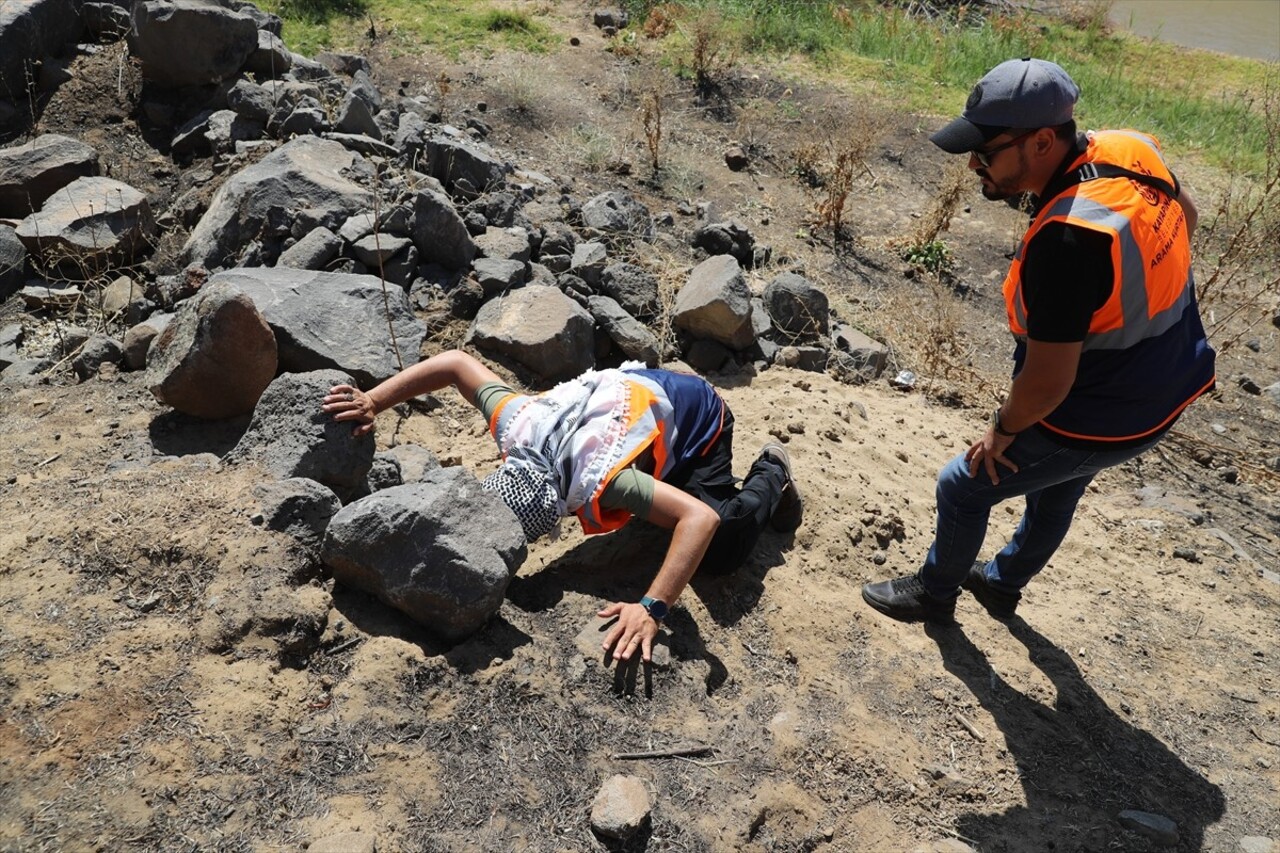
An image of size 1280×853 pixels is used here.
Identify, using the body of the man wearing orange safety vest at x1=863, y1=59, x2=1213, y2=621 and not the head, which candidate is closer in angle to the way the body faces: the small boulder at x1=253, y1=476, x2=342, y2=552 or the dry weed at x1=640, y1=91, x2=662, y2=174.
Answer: the small boulder

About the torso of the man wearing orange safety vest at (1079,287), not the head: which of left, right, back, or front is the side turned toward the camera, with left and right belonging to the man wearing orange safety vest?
left

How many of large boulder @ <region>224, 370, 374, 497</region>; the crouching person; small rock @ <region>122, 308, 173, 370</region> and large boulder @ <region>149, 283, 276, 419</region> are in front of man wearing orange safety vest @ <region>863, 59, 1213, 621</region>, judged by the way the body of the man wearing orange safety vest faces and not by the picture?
4

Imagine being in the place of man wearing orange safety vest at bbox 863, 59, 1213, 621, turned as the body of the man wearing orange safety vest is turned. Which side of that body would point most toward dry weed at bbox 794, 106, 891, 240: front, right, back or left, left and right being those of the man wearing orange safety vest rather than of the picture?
right

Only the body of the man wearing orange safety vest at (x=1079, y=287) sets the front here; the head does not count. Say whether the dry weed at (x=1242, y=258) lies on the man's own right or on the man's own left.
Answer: on the man's own right

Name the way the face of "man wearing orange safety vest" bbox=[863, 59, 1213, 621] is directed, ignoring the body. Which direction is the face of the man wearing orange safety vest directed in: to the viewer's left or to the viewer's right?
to the viewer's left

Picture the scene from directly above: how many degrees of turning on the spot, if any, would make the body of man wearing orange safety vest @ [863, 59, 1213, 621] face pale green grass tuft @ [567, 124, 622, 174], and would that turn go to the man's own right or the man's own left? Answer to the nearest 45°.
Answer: approximately 45° to the man's own right

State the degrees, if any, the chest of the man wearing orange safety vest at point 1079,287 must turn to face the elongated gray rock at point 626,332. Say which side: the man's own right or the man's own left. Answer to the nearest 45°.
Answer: approximately 45° to the man's own right

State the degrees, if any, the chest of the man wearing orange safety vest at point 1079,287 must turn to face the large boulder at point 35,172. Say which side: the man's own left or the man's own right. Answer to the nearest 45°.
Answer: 0° — they already face it

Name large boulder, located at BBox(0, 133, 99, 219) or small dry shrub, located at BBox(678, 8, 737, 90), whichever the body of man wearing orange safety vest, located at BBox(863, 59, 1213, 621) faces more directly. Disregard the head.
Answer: the large boulder

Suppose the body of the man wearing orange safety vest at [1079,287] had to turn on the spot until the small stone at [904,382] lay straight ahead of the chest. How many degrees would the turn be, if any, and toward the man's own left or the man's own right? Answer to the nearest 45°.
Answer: approximately 90° to the man's own right

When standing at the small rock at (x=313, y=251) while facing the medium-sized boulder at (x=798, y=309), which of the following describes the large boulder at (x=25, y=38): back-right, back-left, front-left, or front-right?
back-left

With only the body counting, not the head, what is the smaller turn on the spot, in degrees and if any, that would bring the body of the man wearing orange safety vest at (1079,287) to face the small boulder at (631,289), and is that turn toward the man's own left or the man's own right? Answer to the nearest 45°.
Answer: approximately 45° to the man's own right
